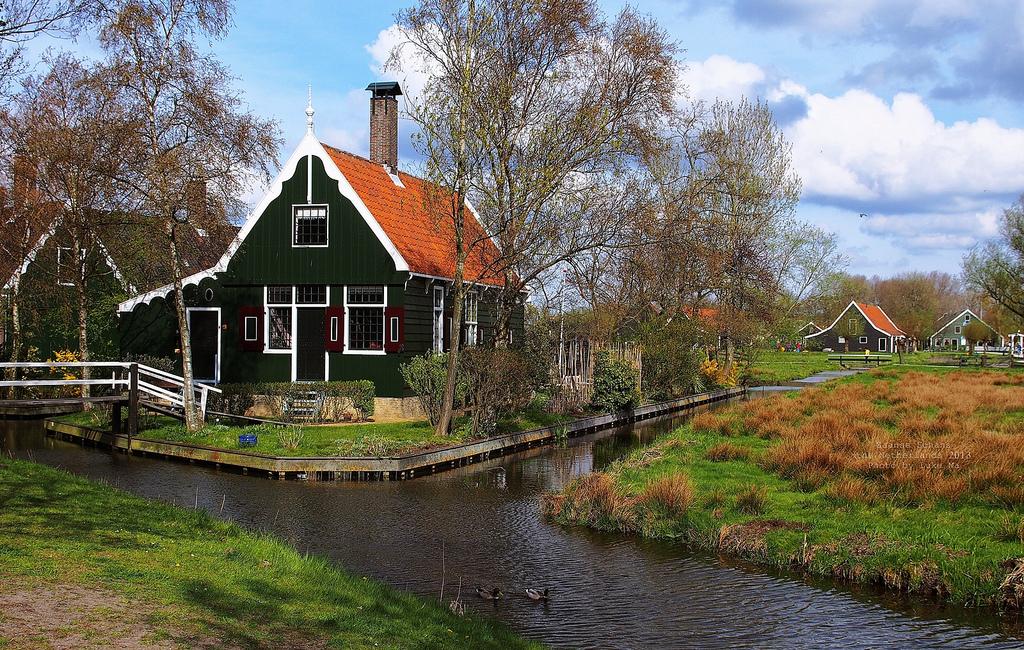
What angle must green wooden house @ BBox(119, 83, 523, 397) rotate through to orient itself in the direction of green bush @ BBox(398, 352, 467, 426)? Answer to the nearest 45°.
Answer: approximately 45° to its left

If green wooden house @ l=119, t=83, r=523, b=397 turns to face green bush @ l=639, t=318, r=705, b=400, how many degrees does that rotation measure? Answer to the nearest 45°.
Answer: approximately 135° to its left

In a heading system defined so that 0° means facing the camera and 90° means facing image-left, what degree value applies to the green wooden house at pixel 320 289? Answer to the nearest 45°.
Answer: approximately 0°

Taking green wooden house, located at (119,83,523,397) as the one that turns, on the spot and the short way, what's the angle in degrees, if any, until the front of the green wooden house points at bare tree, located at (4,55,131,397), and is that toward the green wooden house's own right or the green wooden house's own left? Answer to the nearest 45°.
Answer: approximately 90° to the green wooden house's own right

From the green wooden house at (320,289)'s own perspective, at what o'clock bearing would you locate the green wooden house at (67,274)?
the green wooden house at (67,274) is roughly at 4 o'clock from the green wooden house at (320,289).

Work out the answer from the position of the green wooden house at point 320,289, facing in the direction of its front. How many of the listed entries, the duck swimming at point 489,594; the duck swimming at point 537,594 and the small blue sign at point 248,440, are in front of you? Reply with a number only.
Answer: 3

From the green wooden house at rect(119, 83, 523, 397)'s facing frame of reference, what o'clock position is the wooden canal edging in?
The wooden canal edging is roughly at 12 o'clock from the green wooden house.

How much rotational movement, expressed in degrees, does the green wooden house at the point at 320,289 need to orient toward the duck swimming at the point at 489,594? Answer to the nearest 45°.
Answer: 0° — it already faces it

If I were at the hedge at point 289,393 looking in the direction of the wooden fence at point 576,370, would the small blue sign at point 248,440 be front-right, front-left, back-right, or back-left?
back-right

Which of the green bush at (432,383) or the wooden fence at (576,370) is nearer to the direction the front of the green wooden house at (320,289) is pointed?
the green bush

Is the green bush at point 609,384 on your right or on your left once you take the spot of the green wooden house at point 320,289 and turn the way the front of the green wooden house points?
on your left

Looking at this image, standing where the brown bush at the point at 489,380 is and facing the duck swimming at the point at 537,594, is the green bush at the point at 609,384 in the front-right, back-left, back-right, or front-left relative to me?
back-left
